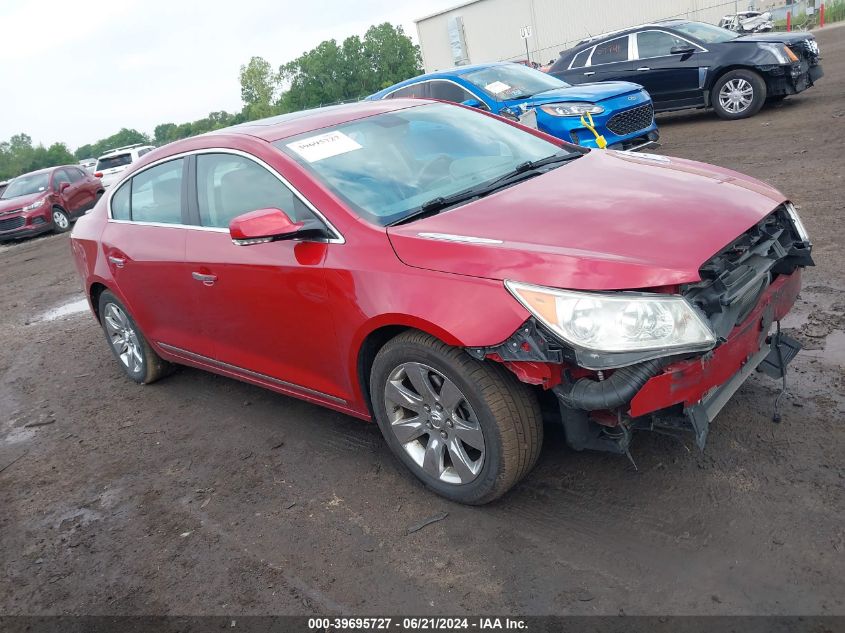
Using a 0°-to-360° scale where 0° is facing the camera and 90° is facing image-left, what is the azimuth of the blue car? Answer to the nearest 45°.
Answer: approximately 315°

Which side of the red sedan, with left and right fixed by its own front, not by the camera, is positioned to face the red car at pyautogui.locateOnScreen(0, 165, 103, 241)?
back

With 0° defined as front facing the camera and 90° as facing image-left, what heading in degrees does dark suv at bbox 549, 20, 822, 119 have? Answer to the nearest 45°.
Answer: approximately 315°

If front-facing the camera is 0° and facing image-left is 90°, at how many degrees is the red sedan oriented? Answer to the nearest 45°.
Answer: approximately 315°

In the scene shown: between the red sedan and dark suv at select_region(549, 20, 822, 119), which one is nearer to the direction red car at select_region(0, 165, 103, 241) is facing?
the red sedan

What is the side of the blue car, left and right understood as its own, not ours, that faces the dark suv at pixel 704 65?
left
